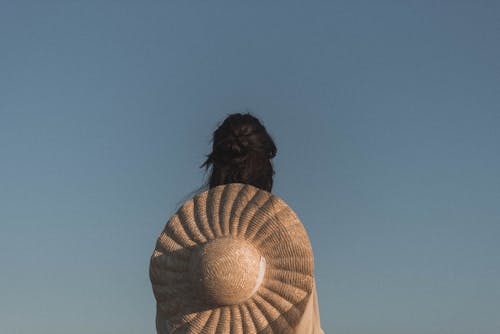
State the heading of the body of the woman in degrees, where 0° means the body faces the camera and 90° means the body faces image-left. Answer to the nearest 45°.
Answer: approximately 180°

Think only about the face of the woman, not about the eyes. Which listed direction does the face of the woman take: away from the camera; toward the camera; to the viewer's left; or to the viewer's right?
away from the camera
